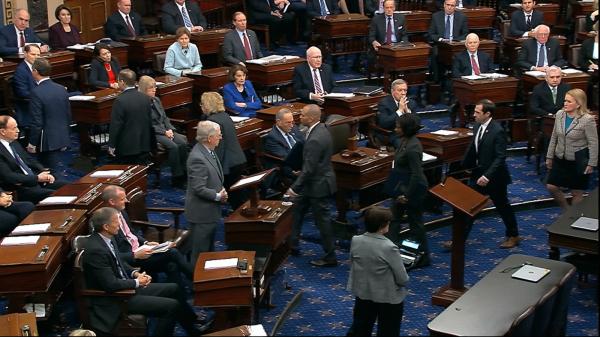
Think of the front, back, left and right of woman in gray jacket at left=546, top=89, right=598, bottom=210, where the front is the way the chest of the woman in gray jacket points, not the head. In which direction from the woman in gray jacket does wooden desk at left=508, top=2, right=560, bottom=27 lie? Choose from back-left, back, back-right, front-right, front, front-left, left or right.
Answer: back-right

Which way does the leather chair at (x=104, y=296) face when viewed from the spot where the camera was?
facing to the right of the viewer

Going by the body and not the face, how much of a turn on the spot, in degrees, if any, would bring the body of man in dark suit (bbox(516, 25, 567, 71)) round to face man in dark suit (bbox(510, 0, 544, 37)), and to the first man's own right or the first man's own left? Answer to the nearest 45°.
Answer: approximately 180°

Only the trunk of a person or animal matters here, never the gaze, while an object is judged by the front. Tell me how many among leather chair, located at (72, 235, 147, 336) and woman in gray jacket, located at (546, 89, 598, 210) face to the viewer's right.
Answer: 1

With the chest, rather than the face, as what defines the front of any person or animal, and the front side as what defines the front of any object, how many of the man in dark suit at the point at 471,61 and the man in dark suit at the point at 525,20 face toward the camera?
2

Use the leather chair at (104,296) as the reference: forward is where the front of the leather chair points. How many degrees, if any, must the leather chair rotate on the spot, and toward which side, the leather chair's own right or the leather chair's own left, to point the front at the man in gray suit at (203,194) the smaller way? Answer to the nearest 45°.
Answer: approximately 45° to the leather chair's own left

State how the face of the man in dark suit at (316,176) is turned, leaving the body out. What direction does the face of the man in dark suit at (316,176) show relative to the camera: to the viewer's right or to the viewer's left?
to the viewer's left

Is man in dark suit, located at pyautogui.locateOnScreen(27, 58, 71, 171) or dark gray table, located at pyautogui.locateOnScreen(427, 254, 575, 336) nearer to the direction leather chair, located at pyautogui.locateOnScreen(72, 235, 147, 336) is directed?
the dark gray table

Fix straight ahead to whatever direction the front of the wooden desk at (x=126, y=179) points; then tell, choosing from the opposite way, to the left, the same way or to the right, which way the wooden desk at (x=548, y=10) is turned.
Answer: to the right

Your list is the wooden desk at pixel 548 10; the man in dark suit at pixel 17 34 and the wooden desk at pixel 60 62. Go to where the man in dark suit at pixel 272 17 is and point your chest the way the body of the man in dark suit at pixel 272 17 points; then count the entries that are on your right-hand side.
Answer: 2

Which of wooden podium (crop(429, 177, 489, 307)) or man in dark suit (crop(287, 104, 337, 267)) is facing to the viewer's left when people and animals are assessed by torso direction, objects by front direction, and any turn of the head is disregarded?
the man in dark suit
